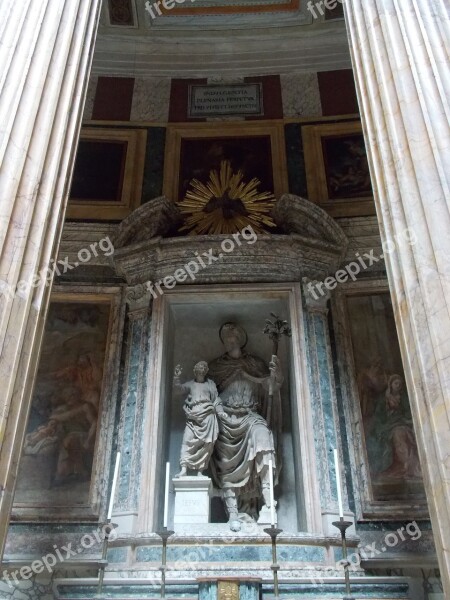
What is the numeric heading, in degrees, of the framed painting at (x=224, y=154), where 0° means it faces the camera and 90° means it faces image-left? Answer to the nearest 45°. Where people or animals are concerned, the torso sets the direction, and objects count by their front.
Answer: approximately 0°

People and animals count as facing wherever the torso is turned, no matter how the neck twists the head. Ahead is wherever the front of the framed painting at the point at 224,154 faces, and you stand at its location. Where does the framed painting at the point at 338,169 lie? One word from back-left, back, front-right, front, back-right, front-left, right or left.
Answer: left

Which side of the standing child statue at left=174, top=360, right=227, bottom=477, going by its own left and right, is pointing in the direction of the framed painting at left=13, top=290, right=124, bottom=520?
right

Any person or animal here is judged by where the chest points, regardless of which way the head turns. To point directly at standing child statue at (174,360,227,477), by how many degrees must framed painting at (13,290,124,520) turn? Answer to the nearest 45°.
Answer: approximately 90° to its left

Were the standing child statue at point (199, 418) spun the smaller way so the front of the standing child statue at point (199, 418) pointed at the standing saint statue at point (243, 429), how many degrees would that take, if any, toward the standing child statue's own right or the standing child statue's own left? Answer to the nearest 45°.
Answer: approximately 90° to the standing child statue's own left

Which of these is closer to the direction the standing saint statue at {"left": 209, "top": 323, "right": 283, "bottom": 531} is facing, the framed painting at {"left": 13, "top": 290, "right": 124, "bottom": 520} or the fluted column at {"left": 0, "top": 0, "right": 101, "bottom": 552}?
the fluted column

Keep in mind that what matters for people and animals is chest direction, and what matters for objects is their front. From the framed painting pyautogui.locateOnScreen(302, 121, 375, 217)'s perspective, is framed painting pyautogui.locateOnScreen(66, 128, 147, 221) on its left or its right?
on its right

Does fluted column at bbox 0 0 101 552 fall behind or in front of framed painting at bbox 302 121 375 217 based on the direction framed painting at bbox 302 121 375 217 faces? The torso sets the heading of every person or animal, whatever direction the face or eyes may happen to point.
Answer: in front
